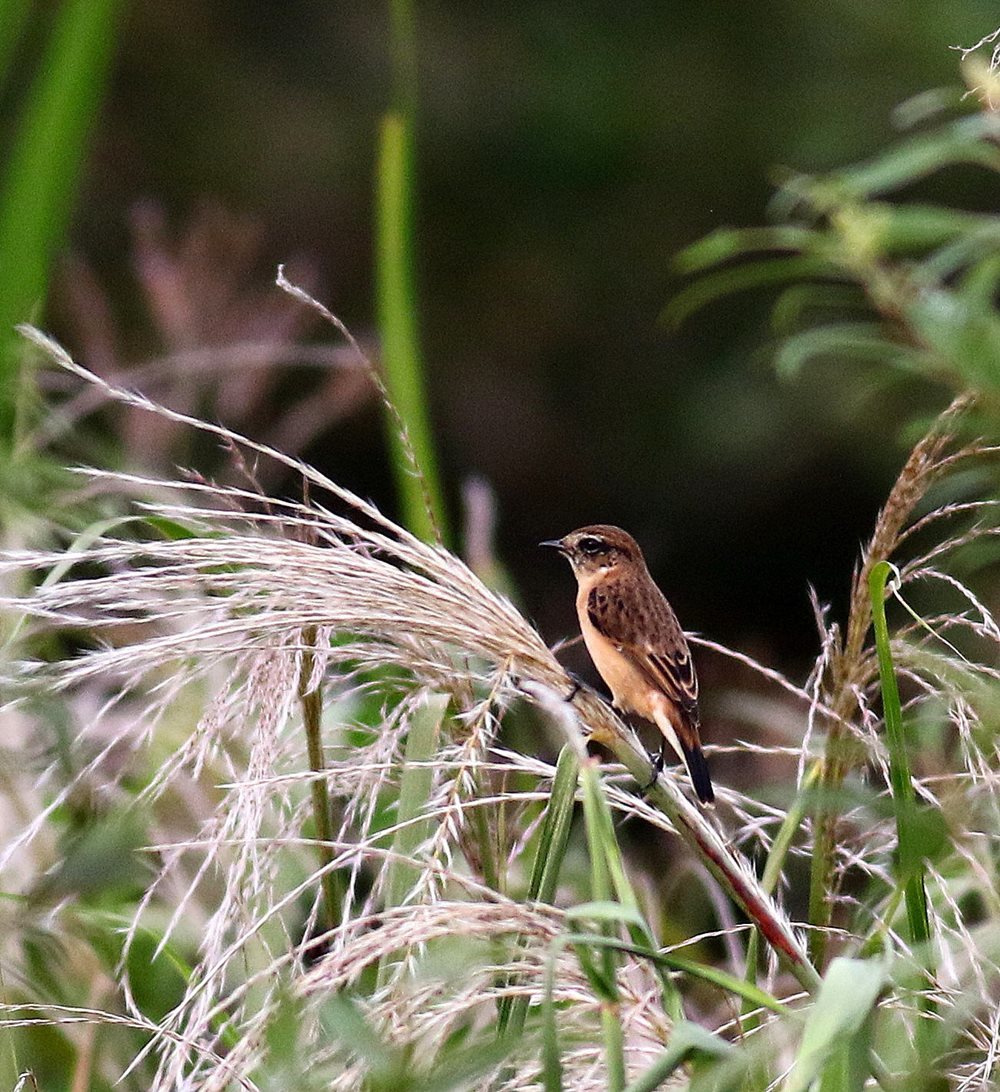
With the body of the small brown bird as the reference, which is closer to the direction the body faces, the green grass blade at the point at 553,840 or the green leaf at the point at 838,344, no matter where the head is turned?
the green grass blade

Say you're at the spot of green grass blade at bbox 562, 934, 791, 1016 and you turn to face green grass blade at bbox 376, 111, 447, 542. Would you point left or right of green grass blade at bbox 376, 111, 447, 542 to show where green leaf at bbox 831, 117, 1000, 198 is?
right

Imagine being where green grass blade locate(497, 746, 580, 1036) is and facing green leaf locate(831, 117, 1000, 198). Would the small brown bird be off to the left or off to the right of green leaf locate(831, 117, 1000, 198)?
left

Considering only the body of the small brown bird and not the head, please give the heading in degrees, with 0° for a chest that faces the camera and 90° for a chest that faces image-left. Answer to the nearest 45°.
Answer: approximately 90°

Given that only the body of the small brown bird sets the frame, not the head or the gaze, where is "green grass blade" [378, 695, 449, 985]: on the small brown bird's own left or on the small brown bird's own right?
on the small brown bird's own left
